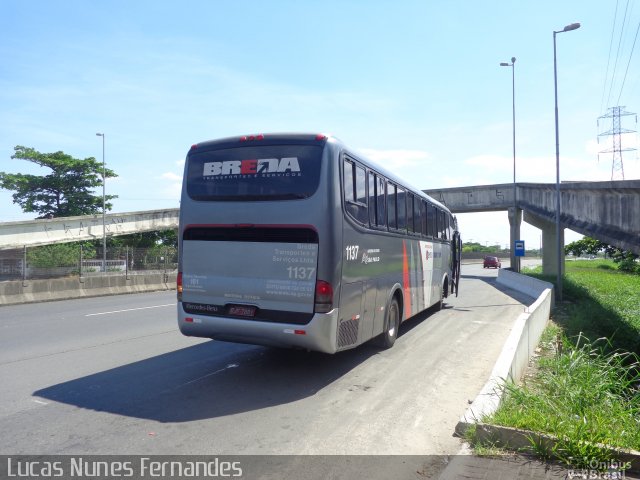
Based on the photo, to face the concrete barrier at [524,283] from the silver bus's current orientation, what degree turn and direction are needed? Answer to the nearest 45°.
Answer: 0° — it already faces it

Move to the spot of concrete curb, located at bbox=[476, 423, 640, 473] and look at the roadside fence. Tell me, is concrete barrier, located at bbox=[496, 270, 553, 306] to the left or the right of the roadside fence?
right

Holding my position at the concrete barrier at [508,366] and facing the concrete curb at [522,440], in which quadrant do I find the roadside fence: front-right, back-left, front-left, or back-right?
back-right

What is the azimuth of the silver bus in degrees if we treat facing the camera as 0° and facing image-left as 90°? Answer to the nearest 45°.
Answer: approximately 225°

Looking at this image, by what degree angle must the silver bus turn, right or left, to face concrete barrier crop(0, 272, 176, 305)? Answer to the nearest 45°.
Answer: approximately 90° to its left

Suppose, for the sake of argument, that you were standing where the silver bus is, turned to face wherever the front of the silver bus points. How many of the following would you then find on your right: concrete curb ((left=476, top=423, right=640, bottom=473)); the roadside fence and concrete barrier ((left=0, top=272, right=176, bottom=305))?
1

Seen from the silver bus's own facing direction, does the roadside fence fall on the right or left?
on its left

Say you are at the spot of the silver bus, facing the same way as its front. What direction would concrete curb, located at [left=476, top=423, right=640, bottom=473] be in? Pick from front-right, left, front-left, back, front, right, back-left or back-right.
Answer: right

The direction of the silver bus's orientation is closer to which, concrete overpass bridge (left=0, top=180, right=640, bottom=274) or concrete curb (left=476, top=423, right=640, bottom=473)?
the concrete overpass bridge
